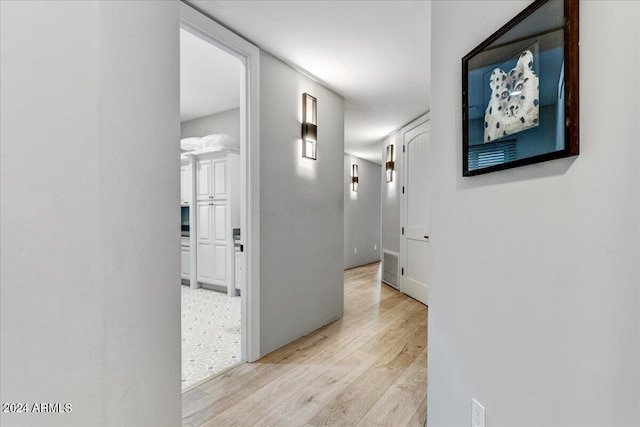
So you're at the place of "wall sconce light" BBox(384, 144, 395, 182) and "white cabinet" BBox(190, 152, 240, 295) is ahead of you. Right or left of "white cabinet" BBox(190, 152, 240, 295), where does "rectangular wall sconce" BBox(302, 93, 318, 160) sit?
left

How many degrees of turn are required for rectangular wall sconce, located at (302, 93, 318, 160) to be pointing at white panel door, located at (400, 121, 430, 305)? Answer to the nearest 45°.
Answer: approximately 90° to its left

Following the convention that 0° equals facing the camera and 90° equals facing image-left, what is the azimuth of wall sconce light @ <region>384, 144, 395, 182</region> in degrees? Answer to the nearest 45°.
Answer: approximately 45°

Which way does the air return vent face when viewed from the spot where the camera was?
facing the viewer and to the left of the viewer

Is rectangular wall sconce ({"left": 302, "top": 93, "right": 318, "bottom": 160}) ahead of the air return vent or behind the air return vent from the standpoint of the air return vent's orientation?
ahead

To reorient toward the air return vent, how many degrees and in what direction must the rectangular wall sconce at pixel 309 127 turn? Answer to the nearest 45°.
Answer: approximately 90° to its left

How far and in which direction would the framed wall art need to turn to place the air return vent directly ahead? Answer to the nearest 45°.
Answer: approximately 90° to its right

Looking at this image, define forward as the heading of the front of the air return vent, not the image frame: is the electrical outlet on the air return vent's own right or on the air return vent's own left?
on the air return vent's own left

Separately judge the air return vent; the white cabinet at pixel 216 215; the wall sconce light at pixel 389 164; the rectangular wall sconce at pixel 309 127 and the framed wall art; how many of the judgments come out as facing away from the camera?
0

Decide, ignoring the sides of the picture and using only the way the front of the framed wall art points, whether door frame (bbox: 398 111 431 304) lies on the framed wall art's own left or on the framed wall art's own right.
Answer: on the framed wall art's own right

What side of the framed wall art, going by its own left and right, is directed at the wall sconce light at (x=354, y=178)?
right

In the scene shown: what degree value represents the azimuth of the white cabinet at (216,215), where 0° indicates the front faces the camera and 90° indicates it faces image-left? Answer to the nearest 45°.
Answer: approximately 45°
